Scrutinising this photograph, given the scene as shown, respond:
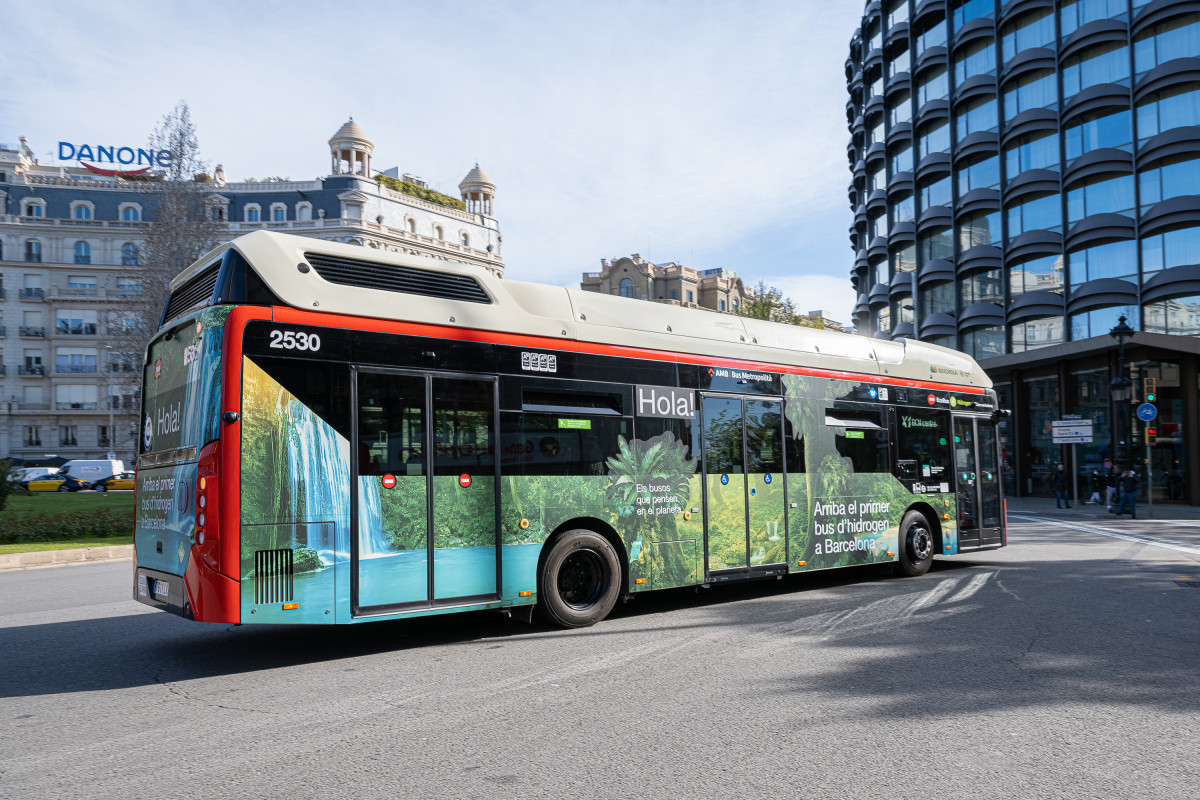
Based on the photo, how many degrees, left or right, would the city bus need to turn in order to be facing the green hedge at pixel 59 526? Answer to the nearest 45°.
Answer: approximately 90° to its left

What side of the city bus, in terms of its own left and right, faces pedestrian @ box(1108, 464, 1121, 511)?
front

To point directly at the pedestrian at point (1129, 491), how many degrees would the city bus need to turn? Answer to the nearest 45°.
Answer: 0° — it already faces them

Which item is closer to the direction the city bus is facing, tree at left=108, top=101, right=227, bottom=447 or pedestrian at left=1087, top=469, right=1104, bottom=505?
the pedestrian

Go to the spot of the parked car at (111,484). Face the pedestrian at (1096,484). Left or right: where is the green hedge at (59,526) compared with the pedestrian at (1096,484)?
right

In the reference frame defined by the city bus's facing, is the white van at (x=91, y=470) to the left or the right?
on its left

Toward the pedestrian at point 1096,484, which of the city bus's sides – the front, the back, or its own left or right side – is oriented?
front

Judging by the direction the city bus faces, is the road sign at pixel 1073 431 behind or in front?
in front

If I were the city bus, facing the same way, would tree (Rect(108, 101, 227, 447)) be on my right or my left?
on my left

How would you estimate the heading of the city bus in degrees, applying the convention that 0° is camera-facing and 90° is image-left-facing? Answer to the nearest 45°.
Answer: approximately 225°
